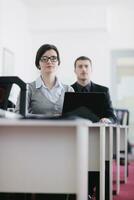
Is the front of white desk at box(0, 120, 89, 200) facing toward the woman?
yes

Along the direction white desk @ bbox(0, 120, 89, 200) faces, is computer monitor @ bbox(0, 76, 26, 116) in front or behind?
in front

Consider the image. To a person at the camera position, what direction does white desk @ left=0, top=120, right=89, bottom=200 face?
facing away from the viewer
